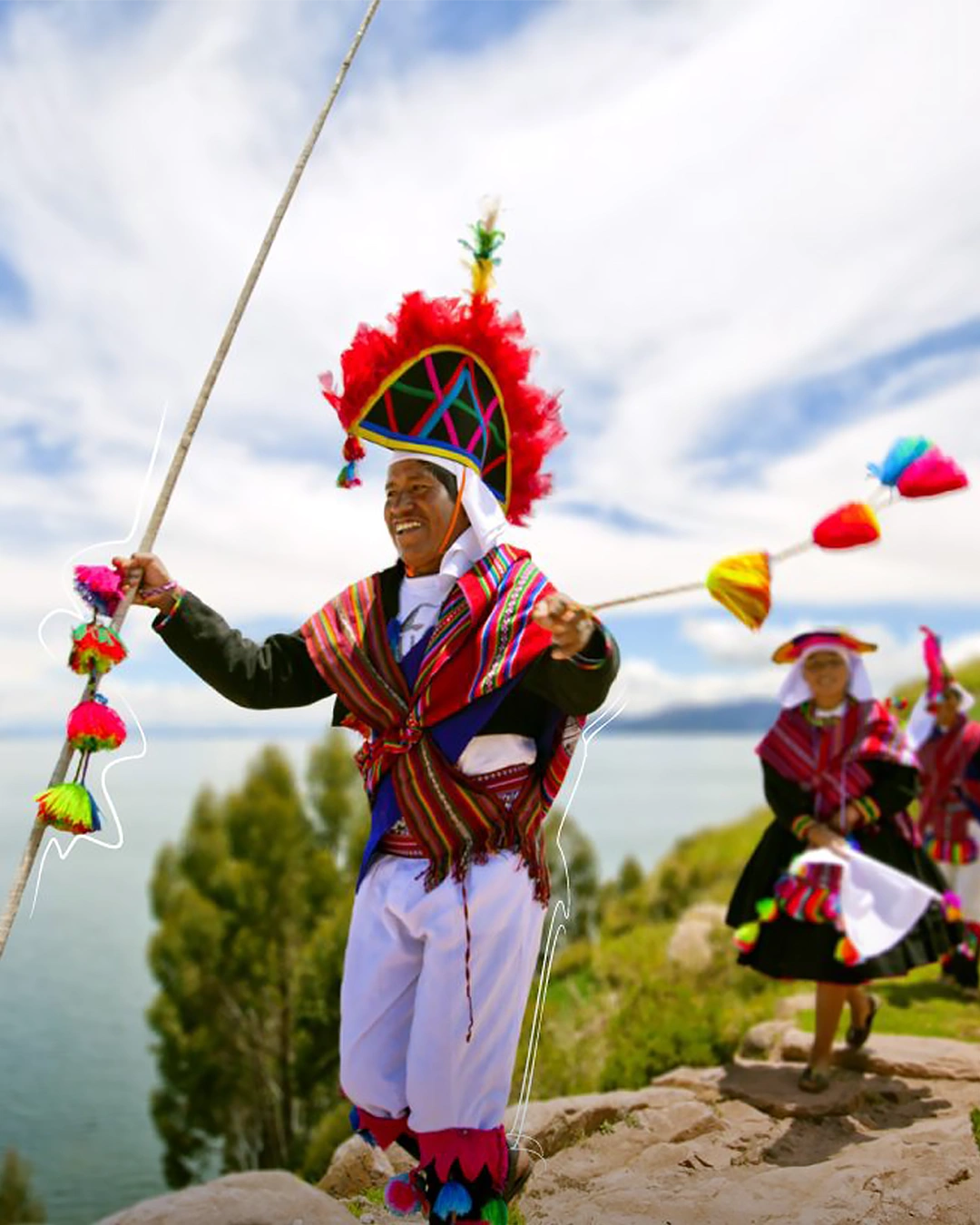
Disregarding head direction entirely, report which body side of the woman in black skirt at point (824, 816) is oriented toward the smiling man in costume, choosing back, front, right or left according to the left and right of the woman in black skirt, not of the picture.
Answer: front

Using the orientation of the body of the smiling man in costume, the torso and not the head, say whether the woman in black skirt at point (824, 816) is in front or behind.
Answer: behind

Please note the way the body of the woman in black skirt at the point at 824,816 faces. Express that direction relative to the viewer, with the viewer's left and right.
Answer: facing the viewer

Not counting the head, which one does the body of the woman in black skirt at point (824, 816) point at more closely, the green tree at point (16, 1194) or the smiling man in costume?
the smiling man in costume

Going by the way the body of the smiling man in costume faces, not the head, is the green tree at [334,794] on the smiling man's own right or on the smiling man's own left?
on the smiling man's own right

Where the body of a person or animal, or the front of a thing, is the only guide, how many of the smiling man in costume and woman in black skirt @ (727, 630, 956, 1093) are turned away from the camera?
0

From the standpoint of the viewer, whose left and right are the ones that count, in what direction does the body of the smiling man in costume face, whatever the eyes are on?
facing the viewer and to the left of the viewer
